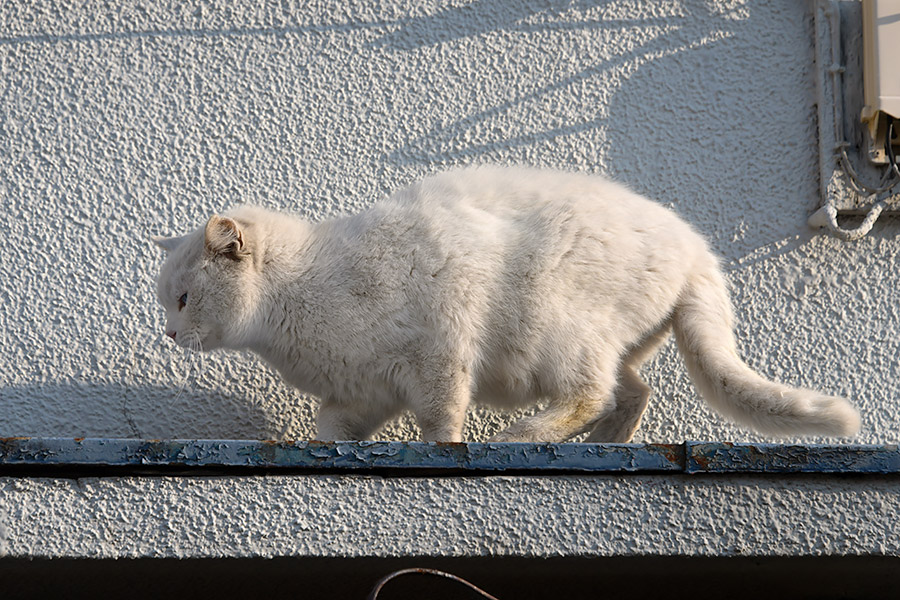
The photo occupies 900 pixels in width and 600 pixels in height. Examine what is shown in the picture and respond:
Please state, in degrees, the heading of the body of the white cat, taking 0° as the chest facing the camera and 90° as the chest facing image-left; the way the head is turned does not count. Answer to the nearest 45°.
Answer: approximately 90°

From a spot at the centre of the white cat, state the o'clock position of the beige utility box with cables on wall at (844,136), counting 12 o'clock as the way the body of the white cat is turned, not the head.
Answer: The beige utility box with cables on wall is roughly at 5 o'clock from the white cat.
